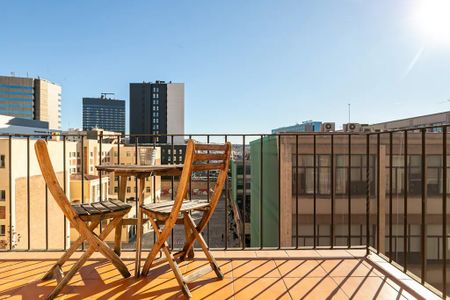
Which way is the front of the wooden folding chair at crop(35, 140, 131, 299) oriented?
to the viewer's right

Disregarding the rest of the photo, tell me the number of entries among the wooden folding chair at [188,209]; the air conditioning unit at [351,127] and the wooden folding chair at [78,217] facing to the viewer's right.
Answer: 1

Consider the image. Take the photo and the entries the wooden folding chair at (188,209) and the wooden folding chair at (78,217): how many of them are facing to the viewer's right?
1

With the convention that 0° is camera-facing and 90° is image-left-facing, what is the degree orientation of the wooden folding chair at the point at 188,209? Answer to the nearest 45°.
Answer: approximately 135°

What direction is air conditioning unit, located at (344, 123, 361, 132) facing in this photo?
toward the camera

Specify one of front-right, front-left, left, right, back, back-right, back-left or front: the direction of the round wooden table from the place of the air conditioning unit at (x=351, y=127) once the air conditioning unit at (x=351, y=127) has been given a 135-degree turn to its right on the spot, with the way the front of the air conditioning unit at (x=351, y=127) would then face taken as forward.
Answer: back-left

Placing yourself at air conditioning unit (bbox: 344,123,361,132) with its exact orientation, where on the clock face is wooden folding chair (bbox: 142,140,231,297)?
The wooden folding chair is roughly at 12 o'clock from the air conditioning unit.

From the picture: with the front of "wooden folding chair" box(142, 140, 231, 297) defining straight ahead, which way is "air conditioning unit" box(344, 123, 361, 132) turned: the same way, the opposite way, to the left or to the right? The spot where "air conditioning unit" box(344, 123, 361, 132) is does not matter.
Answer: to the left

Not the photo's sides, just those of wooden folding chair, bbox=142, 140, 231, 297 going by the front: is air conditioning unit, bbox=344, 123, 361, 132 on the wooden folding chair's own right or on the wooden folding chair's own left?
on the wooden folding chair's own right

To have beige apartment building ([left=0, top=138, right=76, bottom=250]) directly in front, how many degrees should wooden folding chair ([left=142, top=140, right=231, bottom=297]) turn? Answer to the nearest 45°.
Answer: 0° — it already faces it

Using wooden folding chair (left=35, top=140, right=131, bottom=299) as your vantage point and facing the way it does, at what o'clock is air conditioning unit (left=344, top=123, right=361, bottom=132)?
The air conditioning unit is roughly at 11 o'clock from the wooden folding chair.
